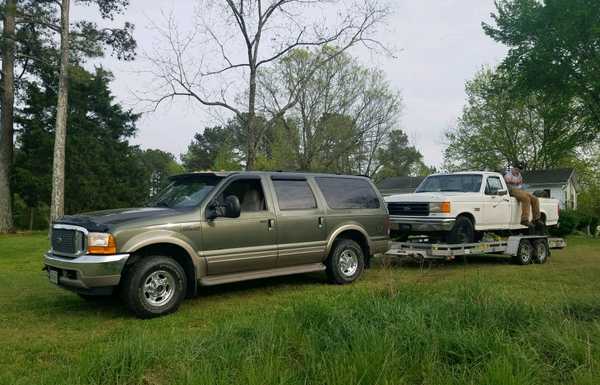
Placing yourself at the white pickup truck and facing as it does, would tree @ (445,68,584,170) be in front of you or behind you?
behind

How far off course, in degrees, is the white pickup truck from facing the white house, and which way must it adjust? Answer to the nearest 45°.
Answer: approximately 135° to its right

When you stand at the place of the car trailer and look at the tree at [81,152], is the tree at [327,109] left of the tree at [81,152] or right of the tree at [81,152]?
right

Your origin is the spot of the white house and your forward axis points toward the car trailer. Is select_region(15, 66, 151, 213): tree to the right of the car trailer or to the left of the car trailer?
right

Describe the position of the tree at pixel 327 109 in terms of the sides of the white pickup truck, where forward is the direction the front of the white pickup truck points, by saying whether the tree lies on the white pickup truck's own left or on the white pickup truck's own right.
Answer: on the white pickup truck's own right

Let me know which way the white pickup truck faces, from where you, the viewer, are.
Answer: facing the viewer and to the left of the viewer

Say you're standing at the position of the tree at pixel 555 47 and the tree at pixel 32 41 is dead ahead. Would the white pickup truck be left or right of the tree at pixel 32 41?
left
